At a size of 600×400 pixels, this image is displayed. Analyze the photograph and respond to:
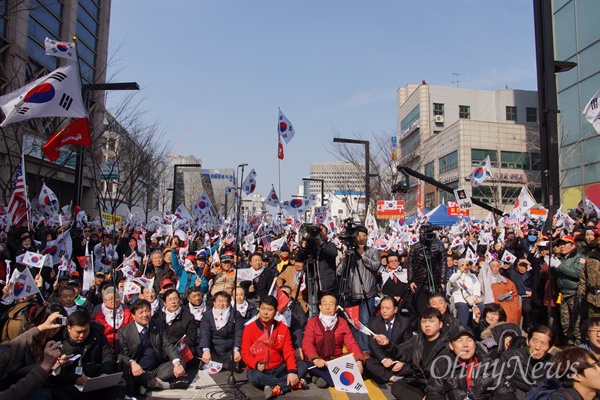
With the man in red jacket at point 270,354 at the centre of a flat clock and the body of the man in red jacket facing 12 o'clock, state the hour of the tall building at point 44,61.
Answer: The tall building is roughly at 5 o'clock from the man in red jacket.

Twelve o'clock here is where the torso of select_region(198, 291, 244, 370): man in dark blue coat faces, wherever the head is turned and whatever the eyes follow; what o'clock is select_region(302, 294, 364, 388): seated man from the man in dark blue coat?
The seated man is roughly at 10 o'clock from the man in dark blue coat.

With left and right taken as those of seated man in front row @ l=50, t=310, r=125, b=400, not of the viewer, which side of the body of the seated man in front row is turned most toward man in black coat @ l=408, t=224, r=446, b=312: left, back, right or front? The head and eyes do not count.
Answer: left

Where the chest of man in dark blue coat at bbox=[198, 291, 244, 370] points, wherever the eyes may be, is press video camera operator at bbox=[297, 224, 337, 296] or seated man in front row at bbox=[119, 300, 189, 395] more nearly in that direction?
the seated man in front row

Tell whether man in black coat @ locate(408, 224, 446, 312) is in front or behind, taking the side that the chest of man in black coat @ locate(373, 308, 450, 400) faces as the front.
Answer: behind

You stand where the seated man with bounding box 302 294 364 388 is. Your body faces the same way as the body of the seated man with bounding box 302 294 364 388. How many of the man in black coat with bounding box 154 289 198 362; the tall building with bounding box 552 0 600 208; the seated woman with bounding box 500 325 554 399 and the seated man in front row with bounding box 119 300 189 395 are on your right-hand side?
2

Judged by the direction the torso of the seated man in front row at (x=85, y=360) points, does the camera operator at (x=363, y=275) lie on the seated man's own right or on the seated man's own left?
on the seated man's own left

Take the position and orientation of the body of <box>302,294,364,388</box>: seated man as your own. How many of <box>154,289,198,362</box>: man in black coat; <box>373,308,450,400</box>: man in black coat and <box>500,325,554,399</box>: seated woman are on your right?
1

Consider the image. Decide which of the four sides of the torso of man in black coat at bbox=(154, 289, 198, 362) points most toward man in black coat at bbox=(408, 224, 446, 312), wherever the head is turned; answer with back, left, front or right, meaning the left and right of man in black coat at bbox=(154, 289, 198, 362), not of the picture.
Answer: left

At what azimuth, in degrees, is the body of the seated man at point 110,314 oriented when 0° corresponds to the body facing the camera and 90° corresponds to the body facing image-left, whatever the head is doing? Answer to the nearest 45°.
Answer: approximately 0°
